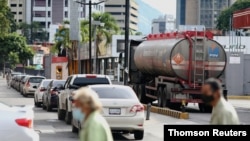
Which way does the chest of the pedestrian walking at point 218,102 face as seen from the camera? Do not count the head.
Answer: to the viewer's left
